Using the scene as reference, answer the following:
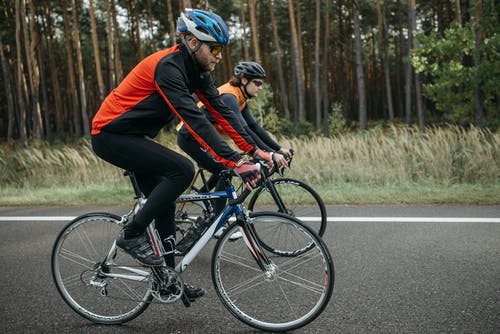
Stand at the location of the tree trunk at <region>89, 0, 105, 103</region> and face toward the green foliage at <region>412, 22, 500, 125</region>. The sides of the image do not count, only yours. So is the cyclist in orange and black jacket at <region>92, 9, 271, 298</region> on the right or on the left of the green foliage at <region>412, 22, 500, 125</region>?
right

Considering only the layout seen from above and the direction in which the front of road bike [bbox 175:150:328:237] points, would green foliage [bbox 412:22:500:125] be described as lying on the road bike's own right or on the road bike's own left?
on the road bike's own left

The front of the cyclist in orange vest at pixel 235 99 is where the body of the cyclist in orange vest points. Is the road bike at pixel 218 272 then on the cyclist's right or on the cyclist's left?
on the cyclist's right

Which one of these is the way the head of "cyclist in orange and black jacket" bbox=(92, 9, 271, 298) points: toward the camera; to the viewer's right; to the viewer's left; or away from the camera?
to the viewer's right

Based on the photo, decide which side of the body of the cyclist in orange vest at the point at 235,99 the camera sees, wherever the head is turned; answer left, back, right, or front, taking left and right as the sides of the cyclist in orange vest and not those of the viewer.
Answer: right

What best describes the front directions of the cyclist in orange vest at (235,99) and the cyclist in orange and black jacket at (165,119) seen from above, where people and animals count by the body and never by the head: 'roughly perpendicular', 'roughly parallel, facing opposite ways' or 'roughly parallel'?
roughly parallel

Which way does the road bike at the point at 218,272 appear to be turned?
to the viewer's right

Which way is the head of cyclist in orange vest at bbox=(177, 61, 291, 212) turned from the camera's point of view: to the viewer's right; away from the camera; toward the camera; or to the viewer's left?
to the viewer's right

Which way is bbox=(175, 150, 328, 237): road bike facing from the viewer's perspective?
to the viewer's right

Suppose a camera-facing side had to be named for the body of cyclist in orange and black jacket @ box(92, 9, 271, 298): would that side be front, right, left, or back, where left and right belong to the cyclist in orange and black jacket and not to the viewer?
right

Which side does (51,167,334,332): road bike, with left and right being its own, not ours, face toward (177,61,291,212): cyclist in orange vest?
left

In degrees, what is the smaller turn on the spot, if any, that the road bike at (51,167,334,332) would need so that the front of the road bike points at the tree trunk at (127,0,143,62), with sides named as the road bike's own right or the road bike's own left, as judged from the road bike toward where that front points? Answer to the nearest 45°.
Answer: approximately 90° to the road bike's own left
